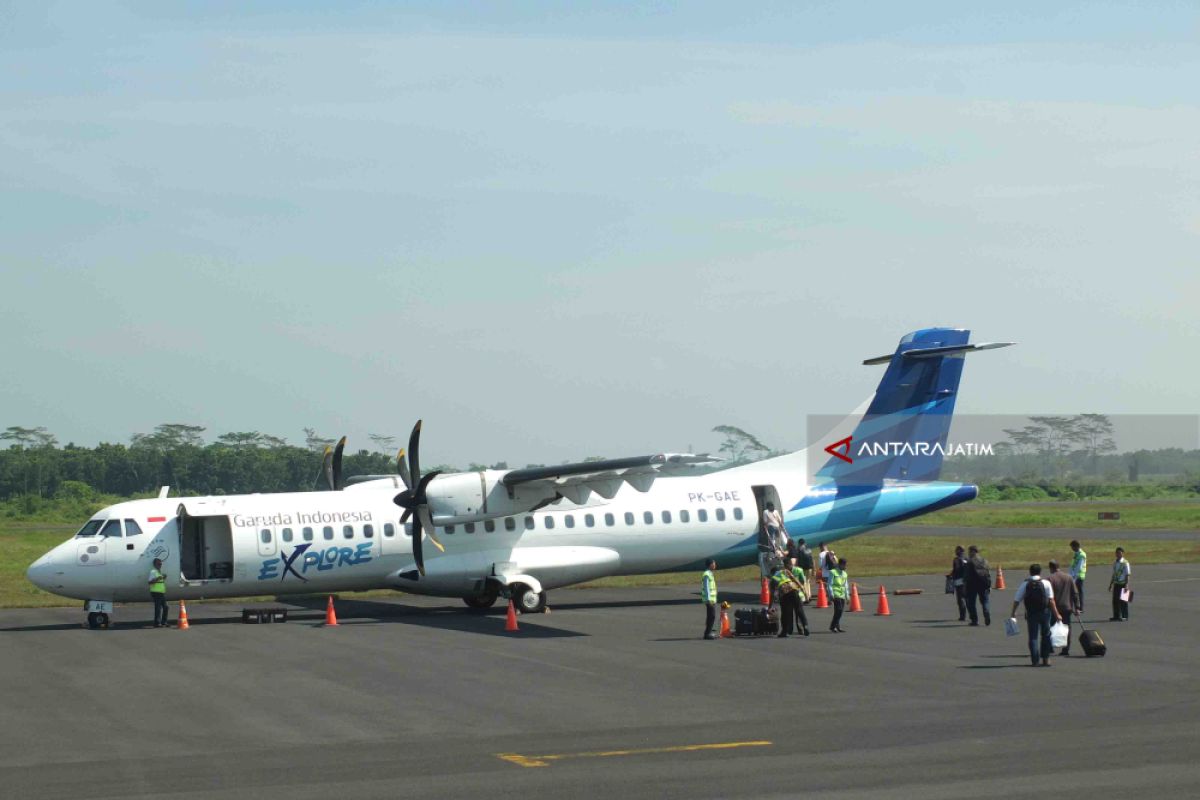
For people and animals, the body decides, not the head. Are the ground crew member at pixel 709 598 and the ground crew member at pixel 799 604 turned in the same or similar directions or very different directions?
very different directions

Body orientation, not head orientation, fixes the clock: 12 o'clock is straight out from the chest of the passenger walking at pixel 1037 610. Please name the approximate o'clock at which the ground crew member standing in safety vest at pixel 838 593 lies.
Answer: the ground crew member standing in safety vest at pixel 838 593 is roughly at 11 o'clock from the passenger walking at pixel 1037 610.

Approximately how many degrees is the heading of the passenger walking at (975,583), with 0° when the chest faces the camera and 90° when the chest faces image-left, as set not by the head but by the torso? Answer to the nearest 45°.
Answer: approximately 135°

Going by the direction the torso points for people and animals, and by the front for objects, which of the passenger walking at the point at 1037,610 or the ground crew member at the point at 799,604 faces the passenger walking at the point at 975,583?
the passenger walking at the point at 1037,610

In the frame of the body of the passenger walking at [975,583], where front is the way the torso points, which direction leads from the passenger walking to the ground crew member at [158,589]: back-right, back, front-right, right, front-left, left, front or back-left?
front-left

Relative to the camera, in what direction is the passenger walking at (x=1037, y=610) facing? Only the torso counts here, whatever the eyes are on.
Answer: away from the camera

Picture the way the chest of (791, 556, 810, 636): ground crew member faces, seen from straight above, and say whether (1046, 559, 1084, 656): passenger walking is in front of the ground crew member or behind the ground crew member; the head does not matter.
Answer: behind

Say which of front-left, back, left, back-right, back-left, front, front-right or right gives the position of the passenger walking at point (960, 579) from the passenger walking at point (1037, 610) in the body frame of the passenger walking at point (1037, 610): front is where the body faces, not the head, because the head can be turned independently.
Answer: front
